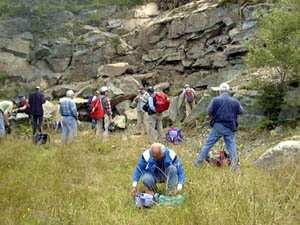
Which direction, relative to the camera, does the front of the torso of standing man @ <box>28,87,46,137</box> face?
away from the camera

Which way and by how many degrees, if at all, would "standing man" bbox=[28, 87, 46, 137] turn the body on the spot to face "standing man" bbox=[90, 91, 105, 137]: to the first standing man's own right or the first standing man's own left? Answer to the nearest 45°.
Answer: approximately 90° to the first standing man's own right

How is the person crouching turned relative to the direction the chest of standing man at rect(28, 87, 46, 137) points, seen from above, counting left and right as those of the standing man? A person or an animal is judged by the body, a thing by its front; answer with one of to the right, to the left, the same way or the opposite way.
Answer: the opposite way

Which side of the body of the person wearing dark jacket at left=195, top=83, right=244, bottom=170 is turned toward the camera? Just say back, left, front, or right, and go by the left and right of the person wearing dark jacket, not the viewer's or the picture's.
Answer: back

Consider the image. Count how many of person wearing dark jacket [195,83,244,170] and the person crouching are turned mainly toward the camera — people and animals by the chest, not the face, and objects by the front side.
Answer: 1

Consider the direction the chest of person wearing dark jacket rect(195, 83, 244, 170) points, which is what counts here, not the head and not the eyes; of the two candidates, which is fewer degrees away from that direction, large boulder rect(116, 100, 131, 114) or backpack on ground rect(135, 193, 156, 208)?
the large boulder

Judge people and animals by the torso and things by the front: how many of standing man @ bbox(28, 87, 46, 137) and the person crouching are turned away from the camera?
1

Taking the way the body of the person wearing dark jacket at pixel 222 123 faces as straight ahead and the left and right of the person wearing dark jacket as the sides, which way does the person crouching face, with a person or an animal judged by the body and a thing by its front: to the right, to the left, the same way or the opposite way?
the opposite way

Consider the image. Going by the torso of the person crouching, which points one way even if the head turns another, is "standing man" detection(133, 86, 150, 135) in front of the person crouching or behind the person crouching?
behind

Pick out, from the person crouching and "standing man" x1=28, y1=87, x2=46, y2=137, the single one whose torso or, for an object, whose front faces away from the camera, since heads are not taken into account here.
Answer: the standing man

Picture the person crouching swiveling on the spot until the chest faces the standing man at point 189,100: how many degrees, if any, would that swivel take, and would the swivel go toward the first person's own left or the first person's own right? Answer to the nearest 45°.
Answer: approximately 180°

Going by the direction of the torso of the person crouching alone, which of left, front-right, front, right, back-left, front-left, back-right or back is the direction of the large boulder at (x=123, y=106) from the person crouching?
back
